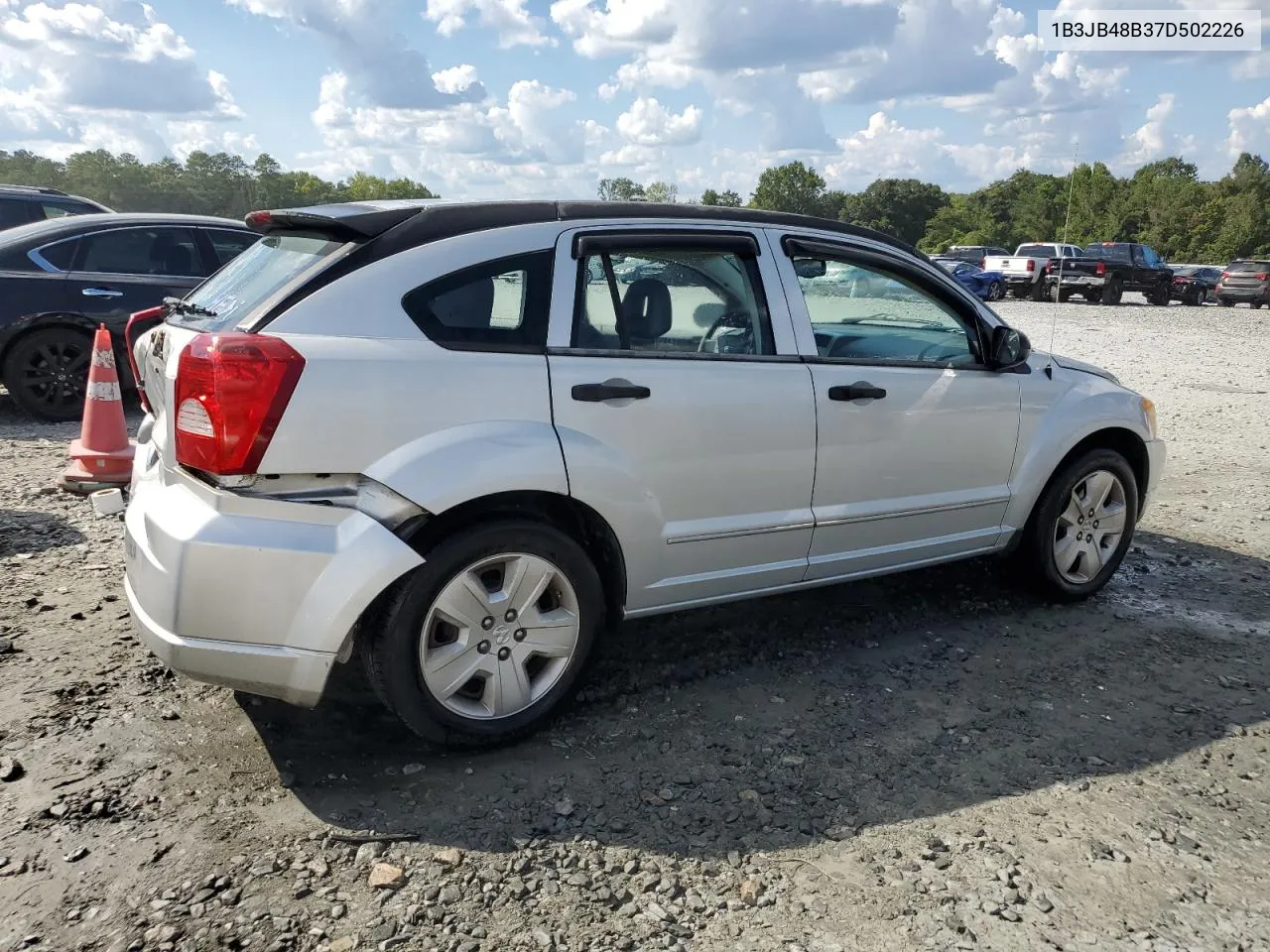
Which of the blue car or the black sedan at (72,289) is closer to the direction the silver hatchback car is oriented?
the blue car

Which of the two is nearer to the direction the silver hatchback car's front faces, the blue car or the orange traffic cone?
the blue car

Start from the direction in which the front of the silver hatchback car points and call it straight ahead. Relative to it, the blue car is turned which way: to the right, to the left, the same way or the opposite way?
the opposite way

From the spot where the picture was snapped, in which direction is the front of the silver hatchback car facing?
facing away from the viewer and to the right of the viewer
